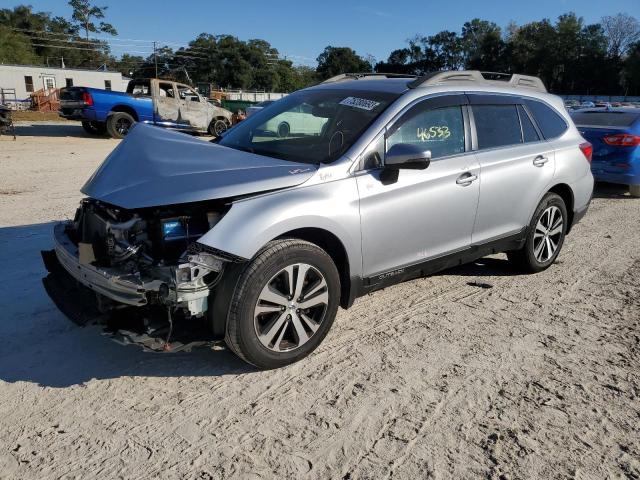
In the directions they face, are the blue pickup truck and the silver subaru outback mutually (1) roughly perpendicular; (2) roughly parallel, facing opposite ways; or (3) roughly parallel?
roughly parallel, facing opposite ways

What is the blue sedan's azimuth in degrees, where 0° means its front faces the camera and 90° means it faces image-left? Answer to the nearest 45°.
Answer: approximately 225°

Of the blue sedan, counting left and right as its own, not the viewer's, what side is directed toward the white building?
left

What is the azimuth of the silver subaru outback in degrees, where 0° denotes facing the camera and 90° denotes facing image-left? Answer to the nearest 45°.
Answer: approximately 45°

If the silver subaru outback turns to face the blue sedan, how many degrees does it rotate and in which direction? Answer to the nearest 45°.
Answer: approximately 180°

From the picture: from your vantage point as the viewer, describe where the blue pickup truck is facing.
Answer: facing away from the viewer and to the right of the viewer

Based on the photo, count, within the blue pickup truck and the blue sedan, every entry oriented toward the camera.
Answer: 0

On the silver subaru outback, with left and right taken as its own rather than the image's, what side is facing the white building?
right
